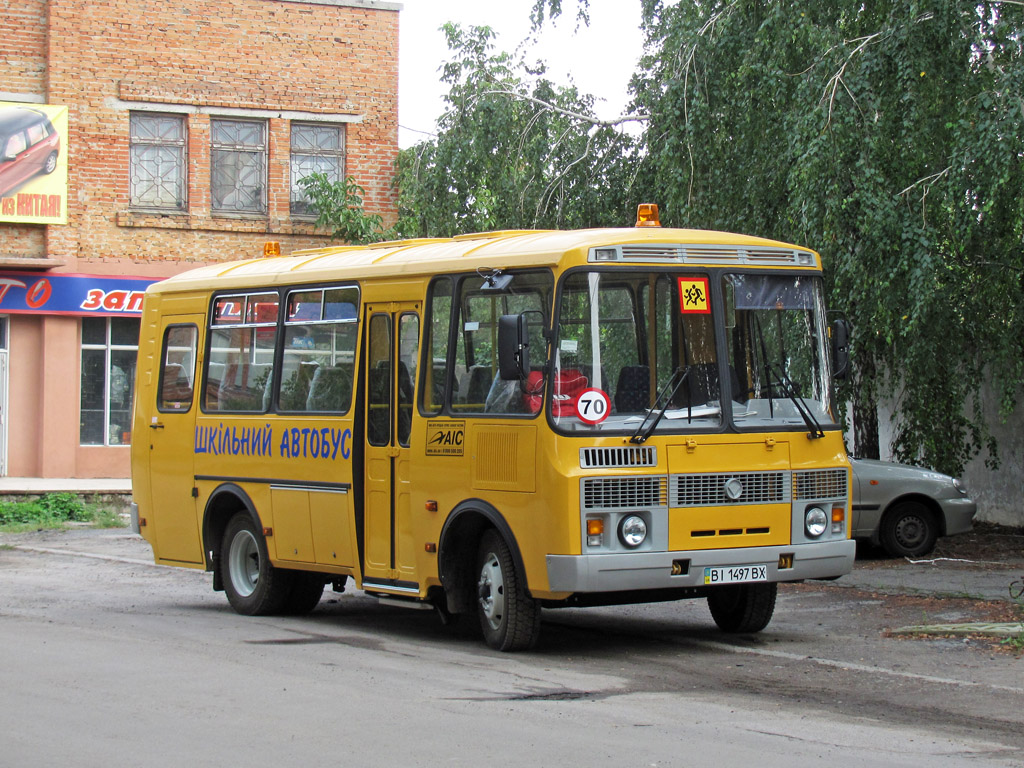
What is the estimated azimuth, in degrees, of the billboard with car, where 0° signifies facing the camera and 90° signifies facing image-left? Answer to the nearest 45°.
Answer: approximately 0°

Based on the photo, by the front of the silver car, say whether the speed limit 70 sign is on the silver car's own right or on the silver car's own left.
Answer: on the silver car's own right

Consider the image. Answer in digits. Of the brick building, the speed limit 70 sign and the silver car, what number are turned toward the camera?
2

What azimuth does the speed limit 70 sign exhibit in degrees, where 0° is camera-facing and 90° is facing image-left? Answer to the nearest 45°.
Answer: approximately 0°

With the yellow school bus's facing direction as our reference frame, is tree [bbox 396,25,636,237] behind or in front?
behind

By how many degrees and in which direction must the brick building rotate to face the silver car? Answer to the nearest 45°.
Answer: approximately 45° to its left

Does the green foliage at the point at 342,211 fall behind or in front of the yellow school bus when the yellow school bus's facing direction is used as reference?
behind

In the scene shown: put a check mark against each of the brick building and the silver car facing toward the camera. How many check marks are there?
1

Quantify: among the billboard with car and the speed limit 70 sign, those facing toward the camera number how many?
2

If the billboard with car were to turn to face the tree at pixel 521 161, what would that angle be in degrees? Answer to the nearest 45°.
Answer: approximately 45° to its left

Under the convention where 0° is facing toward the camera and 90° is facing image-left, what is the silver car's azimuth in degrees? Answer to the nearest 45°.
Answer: approximately 270°
